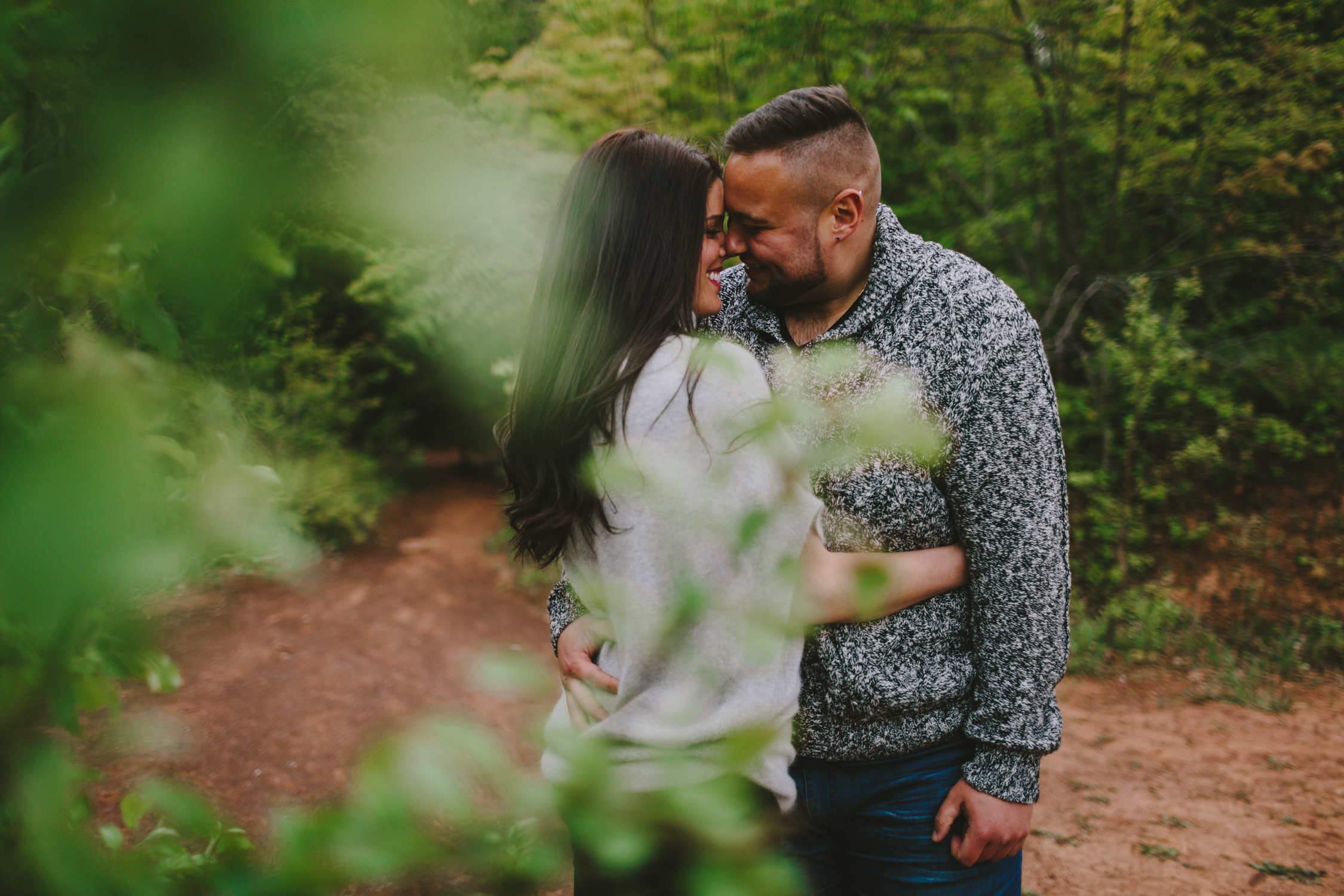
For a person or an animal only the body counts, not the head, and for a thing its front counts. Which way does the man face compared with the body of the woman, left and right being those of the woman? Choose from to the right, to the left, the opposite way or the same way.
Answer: the opposite way

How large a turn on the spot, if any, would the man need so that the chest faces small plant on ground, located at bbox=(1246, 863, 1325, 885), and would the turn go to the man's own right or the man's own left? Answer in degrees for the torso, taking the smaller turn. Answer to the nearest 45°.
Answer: approximately 180°

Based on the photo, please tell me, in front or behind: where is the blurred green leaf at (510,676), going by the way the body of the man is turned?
in front

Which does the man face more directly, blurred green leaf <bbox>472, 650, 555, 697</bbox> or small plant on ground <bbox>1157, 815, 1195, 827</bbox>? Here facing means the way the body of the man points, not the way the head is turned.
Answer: the blurred green leaf

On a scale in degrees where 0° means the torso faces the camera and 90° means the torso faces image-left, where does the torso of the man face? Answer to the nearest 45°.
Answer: approximately 45°

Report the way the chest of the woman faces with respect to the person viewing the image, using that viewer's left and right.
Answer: facing away from the viewer and to the right of the viewer
